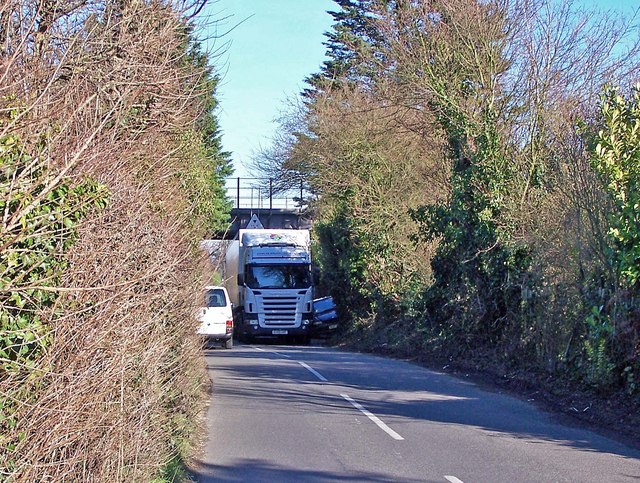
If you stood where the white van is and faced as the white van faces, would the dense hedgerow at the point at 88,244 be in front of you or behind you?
behind

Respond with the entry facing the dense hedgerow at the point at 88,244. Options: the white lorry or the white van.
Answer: the white lorry

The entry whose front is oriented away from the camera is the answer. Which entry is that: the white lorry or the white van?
the white van

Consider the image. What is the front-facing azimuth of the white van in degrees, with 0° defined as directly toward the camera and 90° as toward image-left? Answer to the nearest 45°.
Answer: approximately 180°

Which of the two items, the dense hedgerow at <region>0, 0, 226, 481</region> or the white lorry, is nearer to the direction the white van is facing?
the white lorry

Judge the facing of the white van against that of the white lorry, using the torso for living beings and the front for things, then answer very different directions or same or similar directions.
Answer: very different directions

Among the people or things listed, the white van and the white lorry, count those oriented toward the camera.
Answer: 1
